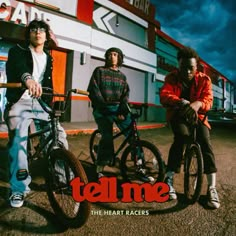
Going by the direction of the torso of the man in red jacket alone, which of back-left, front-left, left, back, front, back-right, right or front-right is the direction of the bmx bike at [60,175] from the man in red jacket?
front-right

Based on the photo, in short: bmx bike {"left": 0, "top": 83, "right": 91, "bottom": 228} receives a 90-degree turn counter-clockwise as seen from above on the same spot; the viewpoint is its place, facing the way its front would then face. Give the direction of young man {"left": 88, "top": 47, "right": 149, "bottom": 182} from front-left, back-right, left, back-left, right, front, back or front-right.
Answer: front

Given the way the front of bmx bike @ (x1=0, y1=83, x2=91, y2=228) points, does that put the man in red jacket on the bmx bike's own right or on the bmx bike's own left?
on the bmx bike's own left

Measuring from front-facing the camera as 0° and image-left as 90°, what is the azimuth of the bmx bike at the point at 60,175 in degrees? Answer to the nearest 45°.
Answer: approximately 315°

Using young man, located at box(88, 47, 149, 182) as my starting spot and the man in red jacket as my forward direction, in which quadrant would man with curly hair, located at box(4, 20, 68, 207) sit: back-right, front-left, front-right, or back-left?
back-right

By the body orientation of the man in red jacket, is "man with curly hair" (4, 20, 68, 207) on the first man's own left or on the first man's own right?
on the first man's own right

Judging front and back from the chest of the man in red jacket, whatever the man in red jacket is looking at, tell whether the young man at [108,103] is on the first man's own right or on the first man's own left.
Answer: on the first man's own right

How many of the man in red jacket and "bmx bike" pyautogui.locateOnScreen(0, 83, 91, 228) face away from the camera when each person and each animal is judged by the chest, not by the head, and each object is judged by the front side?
0

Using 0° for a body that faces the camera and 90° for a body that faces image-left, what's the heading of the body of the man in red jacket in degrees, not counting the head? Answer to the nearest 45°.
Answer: approximately 0°
